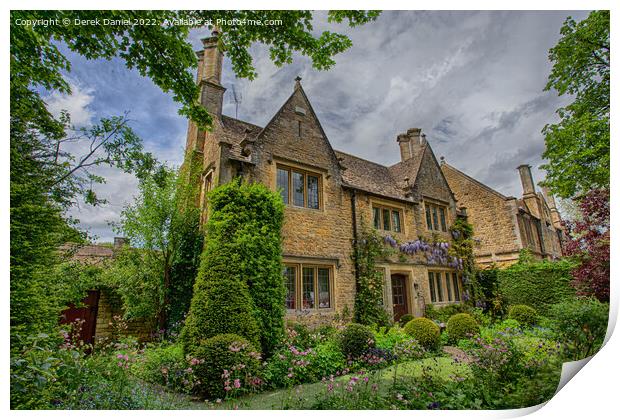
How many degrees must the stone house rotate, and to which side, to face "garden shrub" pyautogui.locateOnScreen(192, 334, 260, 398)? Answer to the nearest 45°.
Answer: approximately 45° to its right

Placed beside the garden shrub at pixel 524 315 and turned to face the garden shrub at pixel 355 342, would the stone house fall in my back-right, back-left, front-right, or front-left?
front-right

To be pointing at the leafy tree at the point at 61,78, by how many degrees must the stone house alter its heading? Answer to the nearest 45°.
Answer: approximately 90° to its right

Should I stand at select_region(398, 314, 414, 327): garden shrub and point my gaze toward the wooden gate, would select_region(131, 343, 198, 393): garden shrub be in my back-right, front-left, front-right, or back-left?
front-left

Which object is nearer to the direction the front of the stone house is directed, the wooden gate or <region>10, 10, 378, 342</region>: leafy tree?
the leafy tree

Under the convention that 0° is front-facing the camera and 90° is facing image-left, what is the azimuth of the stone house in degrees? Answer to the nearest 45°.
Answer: approximately 315°
